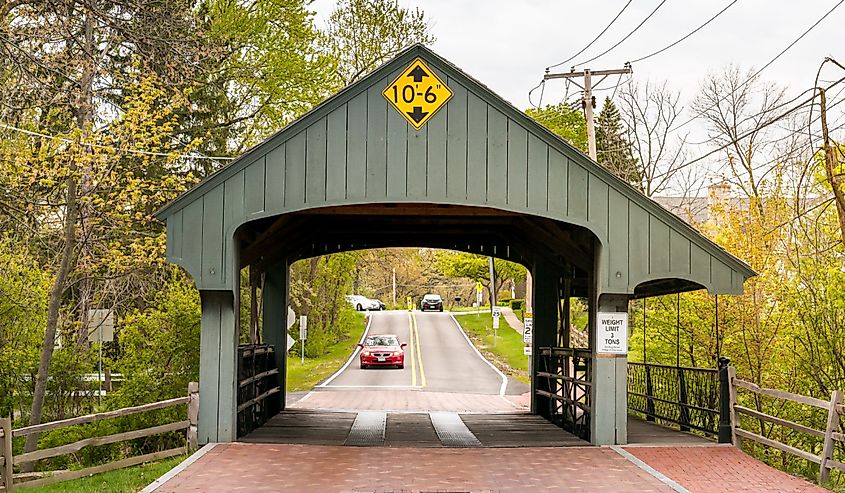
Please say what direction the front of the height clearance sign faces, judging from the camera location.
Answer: facing the viewer

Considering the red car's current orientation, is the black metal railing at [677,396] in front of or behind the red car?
in front

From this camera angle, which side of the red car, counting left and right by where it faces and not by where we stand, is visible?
front

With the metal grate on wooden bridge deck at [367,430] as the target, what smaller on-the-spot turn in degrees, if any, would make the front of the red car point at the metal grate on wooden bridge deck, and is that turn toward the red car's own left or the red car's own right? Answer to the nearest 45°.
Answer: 0° — it already faces it

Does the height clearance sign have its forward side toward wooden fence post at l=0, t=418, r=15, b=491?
no

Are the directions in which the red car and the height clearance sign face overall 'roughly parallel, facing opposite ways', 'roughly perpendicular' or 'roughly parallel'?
roughly parallel

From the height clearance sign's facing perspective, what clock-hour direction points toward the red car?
The red car is roughly at 6 o'clock from the height clearance sign.

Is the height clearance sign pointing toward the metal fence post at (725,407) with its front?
no

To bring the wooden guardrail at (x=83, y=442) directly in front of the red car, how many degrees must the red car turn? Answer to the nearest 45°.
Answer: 0° — it already faces it

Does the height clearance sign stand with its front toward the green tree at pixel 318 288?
no

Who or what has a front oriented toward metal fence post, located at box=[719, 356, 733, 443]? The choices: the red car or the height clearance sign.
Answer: the red car

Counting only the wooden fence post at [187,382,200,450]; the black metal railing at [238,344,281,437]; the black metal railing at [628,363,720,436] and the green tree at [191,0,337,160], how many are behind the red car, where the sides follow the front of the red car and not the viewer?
0
